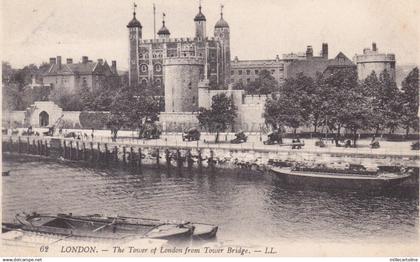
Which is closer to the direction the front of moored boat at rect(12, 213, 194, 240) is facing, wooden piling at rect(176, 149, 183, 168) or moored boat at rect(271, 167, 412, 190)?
the moored boat

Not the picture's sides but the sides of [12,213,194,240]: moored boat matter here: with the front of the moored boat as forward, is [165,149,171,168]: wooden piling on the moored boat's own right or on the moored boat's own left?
on the moored boat's own left

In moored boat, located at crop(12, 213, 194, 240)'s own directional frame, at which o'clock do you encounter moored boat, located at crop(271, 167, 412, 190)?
moored boat, located at crop(271, 167, 412, 190) is roughly at 11 o'clock from moored boat, located at crop(12, 213, 194, 240).

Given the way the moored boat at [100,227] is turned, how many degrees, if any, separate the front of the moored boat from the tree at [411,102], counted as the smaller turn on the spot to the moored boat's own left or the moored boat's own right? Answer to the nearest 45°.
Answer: approximately 45° to the moored boat's own left

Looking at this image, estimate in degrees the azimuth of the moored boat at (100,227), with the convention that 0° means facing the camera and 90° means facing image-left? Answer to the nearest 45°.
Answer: approximately 270°

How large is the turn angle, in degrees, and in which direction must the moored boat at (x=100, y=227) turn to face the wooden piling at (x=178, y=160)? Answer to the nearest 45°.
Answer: approximately 90° to its left

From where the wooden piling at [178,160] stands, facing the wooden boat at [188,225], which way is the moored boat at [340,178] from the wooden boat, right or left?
left
